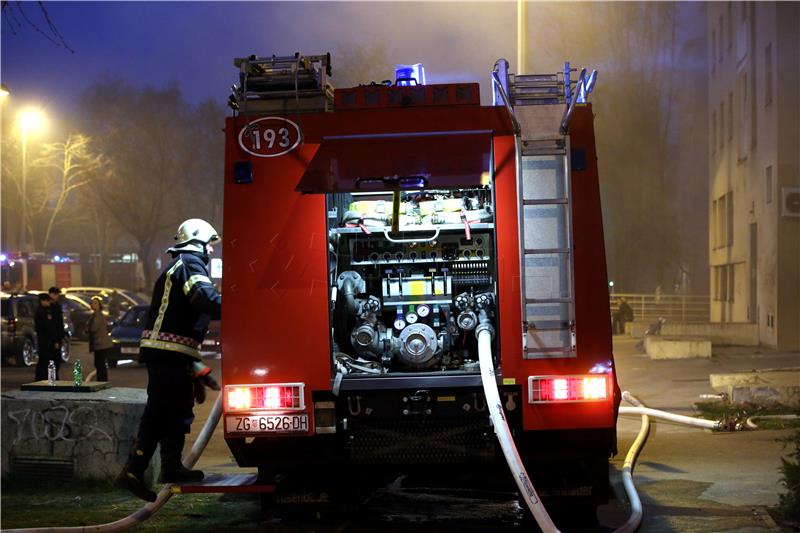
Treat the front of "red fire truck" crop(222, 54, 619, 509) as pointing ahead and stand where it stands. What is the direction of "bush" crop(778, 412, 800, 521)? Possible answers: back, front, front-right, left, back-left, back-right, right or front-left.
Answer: right

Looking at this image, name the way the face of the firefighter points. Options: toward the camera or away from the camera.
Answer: away from the camera

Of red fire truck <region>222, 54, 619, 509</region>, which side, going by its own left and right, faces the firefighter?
left

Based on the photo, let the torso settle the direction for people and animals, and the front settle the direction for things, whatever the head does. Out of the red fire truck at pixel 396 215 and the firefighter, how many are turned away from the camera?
1

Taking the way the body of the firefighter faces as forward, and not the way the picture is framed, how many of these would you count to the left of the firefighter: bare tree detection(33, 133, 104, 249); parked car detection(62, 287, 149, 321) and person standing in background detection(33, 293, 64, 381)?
3

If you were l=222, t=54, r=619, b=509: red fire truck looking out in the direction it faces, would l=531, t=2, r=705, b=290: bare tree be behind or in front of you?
in front

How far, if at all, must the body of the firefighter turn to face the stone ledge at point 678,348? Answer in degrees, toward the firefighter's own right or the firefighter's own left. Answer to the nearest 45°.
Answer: approximately 45° to the firefighter's own left

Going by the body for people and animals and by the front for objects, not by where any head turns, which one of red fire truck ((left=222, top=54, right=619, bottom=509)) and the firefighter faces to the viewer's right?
the firefighter

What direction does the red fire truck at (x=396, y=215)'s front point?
away from the camera

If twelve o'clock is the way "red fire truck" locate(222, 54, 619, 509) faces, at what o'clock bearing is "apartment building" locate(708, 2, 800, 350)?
The apartment building is roughly at 1 o'clock from the red fire truck.

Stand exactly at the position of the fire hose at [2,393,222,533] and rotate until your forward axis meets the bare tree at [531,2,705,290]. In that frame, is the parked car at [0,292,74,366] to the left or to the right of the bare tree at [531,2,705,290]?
left

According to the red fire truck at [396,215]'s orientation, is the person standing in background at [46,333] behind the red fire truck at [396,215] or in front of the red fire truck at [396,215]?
in front

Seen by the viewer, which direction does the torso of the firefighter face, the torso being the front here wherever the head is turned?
to the viewer's right
